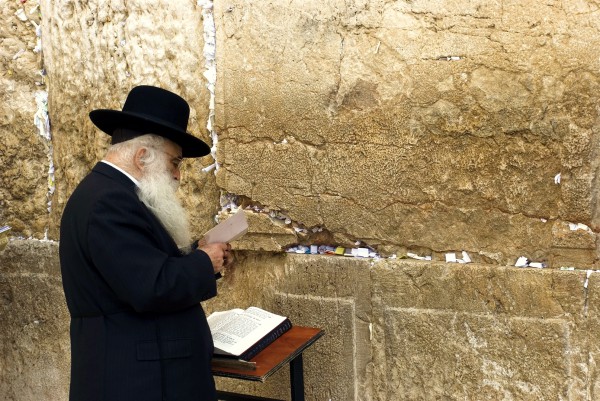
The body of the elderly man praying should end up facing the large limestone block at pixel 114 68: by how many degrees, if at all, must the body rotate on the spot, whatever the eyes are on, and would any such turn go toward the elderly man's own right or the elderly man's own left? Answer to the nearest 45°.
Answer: approximately 90° to the elderly man's own left

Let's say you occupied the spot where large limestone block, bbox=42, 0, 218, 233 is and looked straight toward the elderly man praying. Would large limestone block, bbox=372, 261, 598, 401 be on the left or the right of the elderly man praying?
left

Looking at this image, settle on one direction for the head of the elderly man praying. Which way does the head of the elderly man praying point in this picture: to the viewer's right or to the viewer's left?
to the viewer's right

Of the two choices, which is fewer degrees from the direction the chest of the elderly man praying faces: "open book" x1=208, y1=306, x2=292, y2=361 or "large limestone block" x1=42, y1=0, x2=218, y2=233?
the open book

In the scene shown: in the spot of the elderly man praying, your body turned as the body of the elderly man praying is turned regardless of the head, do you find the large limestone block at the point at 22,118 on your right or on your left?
on your left

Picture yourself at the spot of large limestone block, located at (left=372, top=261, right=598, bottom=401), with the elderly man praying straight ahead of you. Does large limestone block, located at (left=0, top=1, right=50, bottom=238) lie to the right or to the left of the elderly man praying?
right

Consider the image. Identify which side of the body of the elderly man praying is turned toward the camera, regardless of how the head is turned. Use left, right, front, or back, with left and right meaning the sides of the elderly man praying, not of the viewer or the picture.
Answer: right

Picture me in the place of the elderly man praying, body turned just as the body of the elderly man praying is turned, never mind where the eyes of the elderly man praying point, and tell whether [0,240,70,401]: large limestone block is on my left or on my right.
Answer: on my left

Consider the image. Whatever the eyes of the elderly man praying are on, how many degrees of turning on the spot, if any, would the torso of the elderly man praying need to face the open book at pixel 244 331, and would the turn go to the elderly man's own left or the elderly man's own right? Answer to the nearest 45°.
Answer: approximately 45° to the elderly man's own left
